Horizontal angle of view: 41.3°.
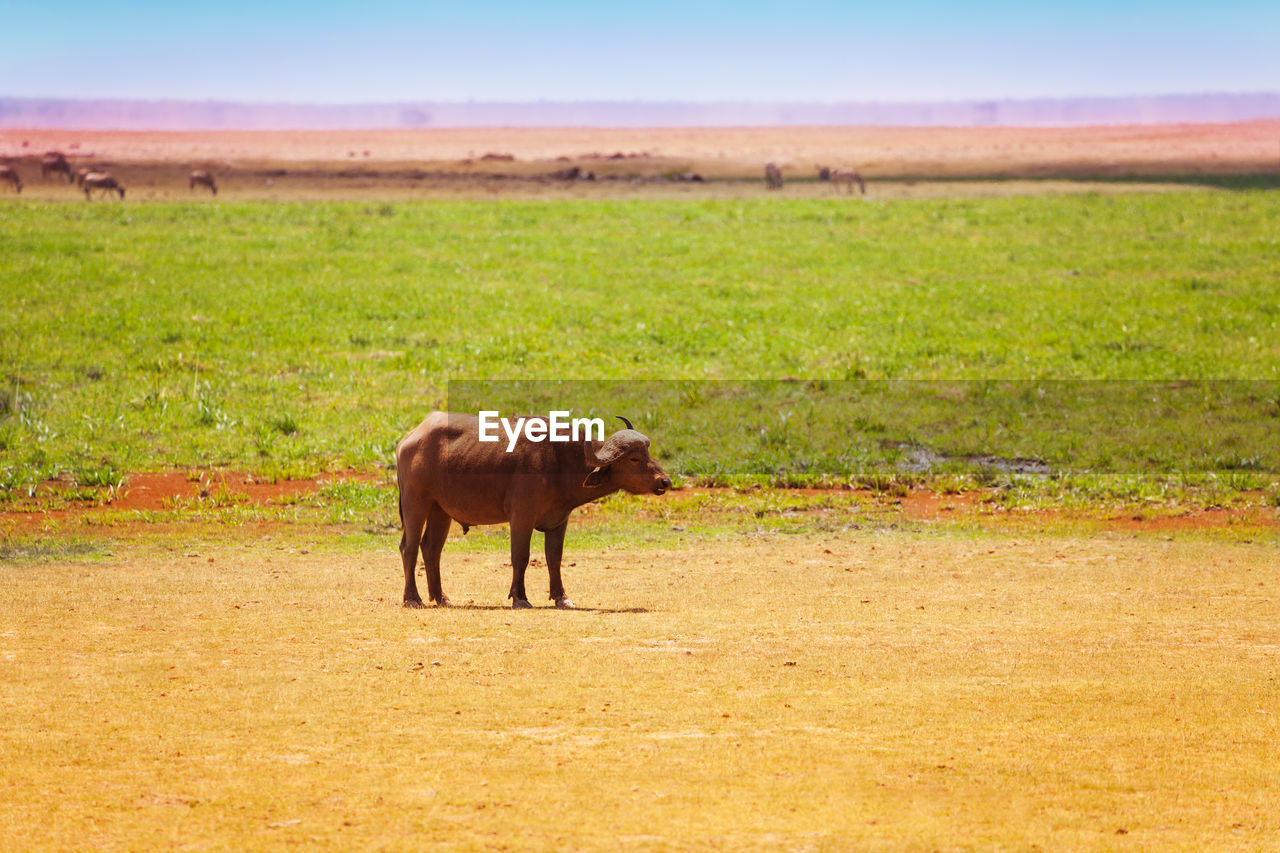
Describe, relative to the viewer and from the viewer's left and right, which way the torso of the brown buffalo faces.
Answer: facing to the right of the viewer
